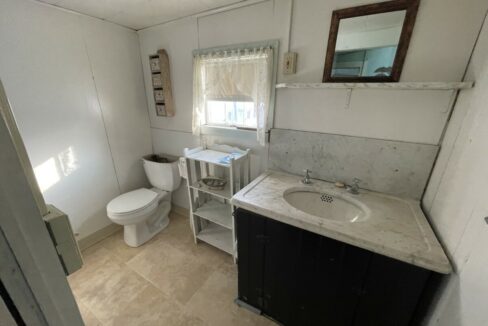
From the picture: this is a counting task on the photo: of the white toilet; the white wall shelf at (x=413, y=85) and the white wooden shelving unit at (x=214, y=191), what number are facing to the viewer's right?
0

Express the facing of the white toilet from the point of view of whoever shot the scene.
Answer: facing the viewer and to the left of the viewer

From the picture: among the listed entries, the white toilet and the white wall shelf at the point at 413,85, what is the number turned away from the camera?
0

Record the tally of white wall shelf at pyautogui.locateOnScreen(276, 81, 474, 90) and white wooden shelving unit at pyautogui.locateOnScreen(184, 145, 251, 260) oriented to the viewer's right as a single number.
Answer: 0

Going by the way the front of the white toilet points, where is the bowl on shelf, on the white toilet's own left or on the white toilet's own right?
on the white toilet's own left

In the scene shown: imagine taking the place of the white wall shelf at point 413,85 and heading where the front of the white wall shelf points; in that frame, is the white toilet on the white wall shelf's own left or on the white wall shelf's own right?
on the white wall shelf's own right

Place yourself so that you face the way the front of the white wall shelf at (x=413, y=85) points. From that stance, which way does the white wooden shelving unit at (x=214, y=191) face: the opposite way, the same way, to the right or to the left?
the same way

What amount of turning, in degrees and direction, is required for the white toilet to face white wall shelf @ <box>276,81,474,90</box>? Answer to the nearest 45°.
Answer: approximately 90° to its left

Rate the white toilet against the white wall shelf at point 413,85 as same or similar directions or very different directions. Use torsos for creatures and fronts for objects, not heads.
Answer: same or similar directions

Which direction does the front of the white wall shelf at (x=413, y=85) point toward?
toward the camera

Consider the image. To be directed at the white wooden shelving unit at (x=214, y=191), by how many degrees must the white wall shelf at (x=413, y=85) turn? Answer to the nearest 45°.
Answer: approximately 90° to its right

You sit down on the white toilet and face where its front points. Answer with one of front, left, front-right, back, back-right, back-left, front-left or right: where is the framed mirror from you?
left

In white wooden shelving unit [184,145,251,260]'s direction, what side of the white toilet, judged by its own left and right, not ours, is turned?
left

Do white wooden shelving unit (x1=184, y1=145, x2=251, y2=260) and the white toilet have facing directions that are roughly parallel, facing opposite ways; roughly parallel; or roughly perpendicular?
roughly parallel

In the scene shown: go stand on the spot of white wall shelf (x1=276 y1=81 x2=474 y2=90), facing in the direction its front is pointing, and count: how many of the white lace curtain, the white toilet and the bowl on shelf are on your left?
0
